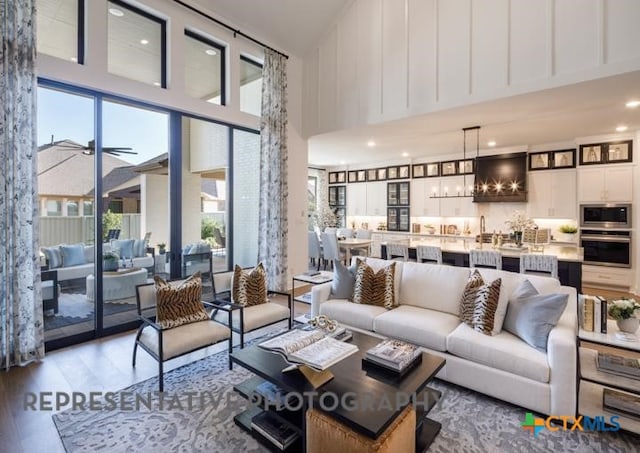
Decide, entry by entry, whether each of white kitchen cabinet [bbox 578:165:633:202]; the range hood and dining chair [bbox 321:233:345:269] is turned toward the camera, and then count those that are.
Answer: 2

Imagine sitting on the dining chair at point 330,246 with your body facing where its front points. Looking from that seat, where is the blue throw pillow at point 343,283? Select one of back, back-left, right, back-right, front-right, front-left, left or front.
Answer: back-right

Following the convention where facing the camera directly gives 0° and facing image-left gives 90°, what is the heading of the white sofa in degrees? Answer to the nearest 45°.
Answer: approximately 45°

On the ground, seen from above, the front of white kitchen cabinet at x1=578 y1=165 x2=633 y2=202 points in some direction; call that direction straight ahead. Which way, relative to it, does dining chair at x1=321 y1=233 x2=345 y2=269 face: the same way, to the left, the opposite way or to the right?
the opposite way

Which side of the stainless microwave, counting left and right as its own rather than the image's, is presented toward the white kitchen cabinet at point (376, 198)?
right

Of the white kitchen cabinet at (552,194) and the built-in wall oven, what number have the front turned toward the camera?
2

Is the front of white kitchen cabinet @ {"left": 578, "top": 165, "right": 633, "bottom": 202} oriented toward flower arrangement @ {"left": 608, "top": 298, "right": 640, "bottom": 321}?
yes

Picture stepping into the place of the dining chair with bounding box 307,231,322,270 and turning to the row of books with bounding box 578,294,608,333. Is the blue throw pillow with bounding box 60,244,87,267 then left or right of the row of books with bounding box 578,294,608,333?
right

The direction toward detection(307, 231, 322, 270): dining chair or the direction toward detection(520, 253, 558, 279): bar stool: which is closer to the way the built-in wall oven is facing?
the bar stool

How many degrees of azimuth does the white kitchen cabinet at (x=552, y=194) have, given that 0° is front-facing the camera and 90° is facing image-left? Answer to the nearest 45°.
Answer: approximately 0°

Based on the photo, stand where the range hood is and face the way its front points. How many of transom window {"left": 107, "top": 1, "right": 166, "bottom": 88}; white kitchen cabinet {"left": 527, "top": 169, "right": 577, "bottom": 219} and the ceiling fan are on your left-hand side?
1

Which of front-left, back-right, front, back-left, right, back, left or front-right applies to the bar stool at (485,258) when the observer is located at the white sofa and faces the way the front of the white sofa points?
back-right

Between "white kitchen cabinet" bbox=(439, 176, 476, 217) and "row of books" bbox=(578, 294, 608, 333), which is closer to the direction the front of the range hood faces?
the row of books

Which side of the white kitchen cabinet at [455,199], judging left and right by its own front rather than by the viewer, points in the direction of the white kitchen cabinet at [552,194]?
left

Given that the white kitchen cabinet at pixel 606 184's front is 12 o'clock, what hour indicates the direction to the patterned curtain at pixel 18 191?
The patterned curtain is roughly at 1 o'clock from the white kitchen cabinet.

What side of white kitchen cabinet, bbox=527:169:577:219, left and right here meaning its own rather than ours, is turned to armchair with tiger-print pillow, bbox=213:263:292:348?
front

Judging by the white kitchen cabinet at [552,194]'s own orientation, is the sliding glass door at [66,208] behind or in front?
in front
